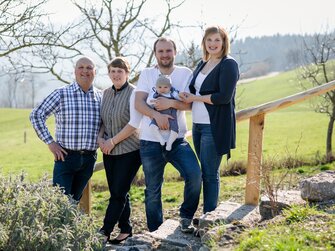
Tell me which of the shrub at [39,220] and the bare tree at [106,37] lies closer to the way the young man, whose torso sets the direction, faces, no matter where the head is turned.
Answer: the shrub

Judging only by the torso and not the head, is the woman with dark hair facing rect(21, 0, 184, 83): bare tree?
no

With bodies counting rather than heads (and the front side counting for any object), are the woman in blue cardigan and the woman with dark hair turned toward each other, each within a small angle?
no

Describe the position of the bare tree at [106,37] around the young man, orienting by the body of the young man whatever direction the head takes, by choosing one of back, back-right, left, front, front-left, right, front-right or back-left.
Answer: back

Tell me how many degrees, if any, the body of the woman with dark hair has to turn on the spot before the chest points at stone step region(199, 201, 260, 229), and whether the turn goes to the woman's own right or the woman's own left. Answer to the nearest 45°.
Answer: approximately 135° to the woman's own left

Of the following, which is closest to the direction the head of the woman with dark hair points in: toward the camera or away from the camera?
toward the camera

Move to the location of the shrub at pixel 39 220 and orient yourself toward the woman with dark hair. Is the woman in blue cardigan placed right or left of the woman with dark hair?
right

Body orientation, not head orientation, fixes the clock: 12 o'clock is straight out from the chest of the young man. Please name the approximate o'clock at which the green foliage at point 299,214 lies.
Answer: The green foliage is roughly at 10 o'clock from the young man.

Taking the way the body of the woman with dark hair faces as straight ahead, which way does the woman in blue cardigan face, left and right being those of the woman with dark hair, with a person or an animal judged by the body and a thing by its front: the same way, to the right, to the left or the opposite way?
the same way

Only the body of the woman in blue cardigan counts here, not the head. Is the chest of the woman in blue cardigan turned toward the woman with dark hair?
no

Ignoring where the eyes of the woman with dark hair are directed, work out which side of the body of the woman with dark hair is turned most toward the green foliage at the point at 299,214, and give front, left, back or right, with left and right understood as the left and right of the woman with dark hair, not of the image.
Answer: left

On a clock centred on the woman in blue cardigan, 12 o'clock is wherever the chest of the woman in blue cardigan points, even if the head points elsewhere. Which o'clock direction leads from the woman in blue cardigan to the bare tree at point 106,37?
The bare tree is roughly at 4 o'clock from the woman in blue cardigan.

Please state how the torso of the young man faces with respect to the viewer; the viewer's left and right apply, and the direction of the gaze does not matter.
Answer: facing the viewer

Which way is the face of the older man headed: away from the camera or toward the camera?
toward the camera

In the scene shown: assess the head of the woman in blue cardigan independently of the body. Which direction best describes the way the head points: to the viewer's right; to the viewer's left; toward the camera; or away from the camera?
toward the camera
